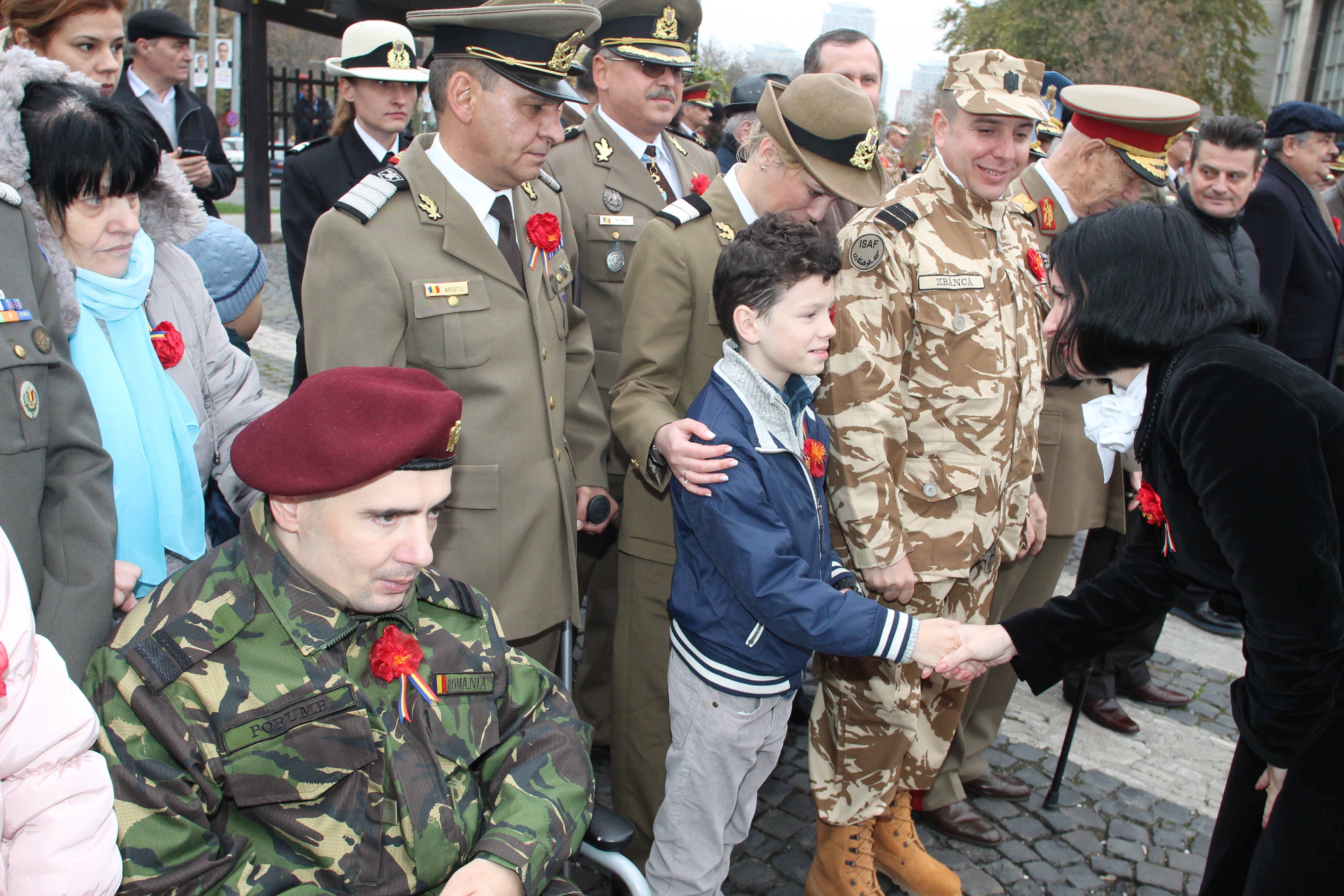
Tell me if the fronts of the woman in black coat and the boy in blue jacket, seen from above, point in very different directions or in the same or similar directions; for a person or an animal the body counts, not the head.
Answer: very different directions

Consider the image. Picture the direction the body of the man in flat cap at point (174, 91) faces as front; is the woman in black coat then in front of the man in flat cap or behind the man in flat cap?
in front

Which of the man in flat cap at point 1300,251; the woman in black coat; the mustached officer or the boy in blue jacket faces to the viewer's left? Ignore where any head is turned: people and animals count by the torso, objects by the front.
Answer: the woman in black coat

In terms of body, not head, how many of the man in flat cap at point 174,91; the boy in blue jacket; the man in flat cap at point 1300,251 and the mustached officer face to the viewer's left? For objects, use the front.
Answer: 0

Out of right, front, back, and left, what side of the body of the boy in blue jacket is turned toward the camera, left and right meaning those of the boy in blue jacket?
right

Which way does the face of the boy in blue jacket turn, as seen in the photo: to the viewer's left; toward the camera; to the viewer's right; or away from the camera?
to the viewer's right

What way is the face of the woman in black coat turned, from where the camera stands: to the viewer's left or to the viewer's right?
to the viewer's left

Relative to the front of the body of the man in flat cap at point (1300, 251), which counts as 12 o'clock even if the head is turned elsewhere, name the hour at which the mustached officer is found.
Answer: The mustached officer is roughly at 4 o'clock from the man in flat cap.

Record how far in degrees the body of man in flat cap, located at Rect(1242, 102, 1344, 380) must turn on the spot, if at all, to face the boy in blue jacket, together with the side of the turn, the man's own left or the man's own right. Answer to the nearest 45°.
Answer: approximately 90° to the man's own right

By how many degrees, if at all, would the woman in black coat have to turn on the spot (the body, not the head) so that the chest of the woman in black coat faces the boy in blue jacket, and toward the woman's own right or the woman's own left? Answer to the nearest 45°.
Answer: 0° — they already face them
